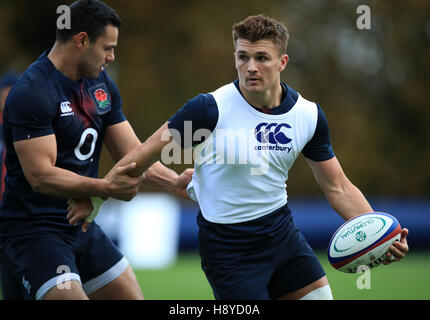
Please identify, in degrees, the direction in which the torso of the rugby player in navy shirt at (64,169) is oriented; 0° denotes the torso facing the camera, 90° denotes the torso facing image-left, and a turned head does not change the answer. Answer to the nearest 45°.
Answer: approximately 315°

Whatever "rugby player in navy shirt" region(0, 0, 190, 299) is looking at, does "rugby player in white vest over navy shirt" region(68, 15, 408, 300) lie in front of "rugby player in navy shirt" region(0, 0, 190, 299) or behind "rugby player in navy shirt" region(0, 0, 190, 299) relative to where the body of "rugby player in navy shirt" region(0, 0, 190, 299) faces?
in front

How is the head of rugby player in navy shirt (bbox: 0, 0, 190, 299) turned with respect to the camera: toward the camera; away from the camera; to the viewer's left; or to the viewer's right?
to the viewer's right

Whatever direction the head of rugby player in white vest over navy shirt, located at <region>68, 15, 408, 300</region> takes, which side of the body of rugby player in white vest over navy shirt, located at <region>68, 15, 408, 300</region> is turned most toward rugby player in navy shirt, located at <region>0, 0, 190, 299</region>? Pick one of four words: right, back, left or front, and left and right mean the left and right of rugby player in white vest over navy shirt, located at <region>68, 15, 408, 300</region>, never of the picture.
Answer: right

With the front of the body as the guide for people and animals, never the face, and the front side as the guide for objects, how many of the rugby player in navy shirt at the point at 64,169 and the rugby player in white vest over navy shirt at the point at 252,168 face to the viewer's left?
0

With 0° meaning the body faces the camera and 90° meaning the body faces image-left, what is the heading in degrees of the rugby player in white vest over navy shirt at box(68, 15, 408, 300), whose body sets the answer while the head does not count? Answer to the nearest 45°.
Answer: approximately 0°
